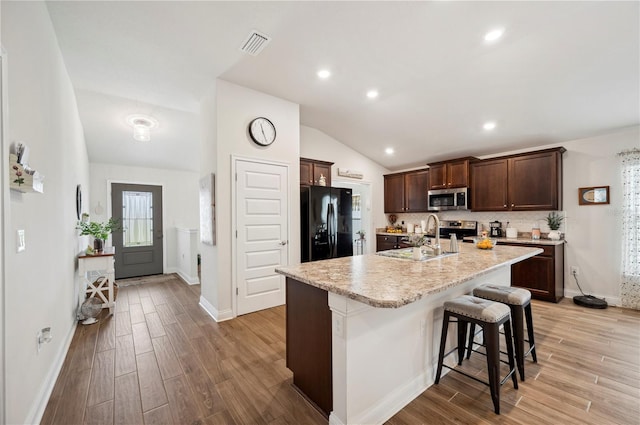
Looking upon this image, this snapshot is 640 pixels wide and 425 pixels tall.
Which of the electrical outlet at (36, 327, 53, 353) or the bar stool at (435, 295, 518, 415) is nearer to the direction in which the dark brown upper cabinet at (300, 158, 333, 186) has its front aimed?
the bar stool

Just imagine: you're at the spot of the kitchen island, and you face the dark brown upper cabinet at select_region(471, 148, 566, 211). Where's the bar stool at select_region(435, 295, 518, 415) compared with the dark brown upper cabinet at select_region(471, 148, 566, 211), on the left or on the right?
right

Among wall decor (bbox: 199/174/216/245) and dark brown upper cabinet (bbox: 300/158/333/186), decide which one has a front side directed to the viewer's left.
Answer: the wall decor

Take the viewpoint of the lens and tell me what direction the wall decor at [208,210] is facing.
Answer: facing to the left of the viewer

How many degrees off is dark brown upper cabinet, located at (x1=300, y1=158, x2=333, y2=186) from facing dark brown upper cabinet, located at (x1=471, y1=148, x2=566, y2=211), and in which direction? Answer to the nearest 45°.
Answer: approximately 45° to its left

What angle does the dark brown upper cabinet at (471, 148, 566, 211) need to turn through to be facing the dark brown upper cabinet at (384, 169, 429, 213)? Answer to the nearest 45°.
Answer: approximately 45° to its right

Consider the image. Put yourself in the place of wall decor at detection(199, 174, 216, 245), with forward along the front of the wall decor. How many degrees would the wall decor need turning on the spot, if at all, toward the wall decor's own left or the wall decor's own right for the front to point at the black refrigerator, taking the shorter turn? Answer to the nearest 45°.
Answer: approximately 180°
